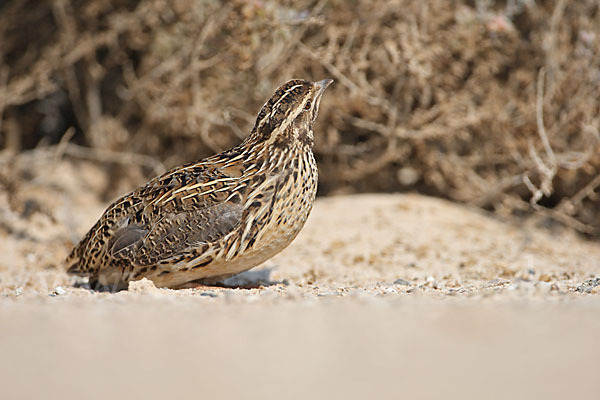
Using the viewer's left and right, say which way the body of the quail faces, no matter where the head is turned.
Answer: facing to the right of the viewer
